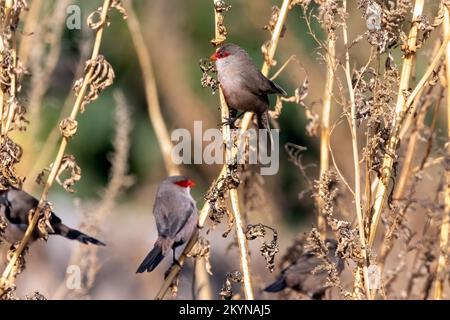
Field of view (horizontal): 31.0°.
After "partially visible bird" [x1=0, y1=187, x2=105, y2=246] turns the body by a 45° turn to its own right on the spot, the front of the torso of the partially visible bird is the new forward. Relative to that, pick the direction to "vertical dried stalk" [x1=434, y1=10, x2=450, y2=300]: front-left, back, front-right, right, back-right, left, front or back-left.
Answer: back

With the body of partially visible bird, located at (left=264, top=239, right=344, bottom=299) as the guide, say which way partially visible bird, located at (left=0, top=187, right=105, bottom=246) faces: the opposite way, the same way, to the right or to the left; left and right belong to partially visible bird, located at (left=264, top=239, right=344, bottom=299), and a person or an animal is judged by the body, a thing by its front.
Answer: the opposite way

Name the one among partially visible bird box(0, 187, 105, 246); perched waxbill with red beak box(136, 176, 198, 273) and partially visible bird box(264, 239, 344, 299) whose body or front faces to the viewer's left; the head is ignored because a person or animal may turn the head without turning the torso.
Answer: partially visible bird box(0, 187, 105, 246)

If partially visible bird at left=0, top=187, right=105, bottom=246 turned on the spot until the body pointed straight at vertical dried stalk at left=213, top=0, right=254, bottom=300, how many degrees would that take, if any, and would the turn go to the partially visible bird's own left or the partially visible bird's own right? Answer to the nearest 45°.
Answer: approximately 135° to the partially visible bird's own left

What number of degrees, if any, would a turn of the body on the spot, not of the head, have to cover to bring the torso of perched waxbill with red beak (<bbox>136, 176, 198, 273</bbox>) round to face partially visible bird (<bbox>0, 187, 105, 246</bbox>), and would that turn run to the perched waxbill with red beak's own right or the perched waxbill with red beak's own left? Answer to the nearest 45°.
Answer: approximately 135° to the perched waxbill with red beak's own left

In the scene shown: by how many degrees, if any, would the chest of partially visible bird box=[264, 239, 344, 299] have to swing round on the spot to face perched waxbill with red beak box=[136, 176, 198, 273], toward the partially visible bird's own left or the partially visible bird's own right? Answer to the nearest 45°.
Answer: approximately 135° to the partially visible bird's own right

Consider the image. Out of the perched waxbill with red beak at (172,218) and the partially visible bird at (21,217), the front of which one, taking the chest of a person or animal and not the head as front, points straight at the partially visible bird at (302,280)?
the perched waxbill with red beak

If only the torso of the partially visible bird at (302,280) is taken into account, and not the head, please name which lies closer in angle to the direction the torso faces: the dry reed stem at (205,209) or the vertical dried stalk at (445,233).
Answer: the vertical dried stalk

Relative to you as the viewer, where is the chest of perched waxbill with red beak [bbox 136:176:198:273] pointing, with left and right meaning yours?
facing away from the viewer and to the right of the viewer

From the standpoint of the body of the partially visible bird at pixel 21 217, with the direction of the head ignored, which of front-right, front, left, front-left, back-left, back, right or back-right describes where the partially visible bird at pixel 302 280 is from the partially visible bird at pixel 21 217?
back

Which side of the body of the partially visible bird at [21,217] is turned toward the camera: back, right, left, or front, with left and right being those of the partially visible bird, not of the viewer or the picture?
left

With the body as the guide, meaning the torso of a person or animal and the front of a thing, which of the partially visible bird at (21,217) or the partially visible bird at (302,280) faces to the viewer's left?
the partially visible bird at (21,217)

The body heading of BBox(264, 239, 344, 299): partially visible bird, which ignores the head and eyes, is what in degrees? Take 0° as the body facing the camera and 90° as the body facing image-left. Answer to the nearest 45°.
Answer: approximately 270°

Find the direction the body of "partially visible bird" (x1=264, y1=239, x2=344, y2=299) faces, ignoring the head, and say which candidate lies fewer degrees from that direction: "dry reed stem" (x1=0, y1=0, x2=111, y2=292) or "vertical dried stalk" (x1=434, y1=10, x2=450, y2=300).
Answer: the vertical dried stalk
